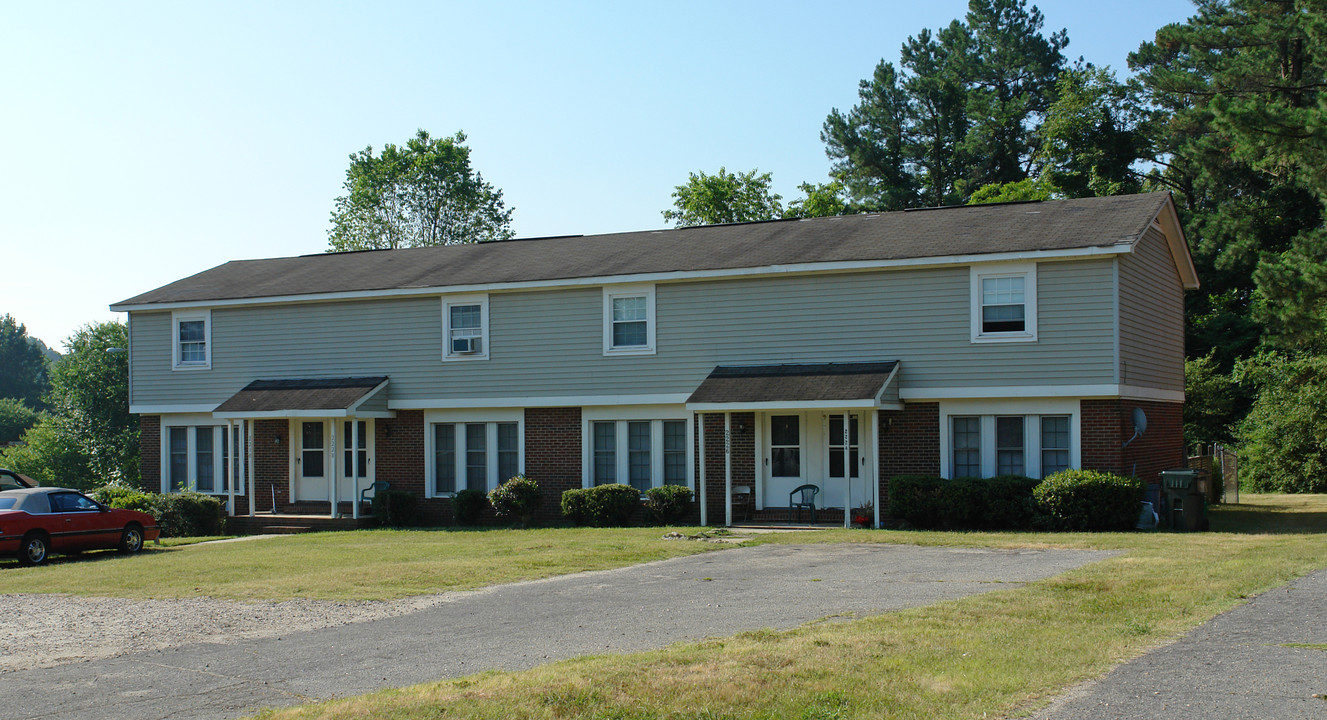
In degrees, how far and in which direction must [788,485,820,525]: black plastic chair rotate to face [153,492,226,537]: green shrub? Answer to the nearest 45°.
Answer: approximately 45° to its right

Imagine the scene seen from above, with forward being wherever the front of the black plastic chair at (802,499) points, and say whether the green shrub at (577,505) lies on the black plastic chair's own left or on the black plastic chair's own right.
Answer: on the black plastic chair's own right

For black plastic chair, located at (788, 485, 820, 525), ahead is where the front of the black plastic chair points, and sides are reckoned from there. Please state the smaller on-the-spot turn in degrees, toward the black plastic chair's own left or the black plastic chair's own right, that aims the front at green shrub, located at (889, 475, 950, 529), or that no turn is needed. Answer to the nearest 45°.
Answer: approximately 90° to the black plastic chair's own left

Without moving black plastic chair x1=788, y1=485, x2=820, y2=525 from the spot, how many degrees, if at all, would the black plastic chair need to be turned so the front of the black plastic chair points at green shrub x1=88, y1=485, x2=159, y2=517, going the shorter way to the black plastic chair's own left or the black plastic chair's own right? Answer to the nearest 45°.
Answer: approximately 45° to the black plastic chair's own right

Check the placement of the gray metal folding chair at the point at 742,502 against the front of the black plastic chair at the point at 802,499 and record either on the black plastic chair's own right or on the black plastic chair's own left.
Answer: on the black plastic chair's own right

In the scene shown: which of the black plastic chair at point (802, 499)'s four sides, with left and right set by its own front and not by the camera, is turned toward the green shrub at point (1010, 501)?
left

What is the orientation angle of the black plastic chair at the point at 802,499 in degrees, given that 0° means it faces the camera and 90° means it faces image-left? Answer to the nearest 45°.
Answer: approximately 45°

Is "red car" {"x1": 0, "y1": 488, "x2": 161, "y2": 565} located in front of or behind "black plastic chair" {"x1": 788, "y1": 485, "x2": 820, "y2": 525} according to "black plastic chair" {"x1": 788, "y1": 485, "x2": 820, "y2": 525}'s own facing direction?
in front
